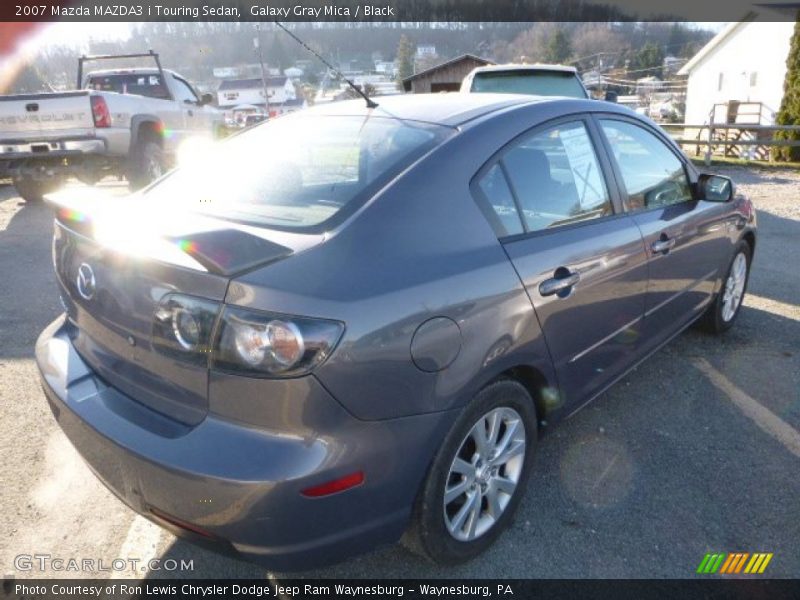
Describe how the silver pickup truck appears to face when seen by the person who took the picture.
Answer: facing away from the viewer and to the right of the viewer

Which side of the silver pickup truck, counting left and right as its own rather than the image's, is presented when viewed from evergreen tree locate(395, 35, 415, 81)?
front

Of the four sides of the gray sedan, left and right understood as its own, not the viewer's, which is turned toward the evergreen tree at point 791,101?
front

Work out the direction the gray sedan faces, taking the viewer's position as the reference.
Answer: facing away from the viewer and to the right of the viewer

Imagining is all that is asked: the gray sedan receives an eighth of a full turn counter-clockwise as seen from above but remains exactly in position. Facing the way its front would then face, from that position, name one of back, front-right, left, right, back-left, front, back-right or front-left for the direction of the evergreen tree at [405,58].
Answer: front

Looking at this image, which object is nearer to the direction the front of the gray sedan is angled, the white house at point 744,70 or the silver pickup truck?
the white house

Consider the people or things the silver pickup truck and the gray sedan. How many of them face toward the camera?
0

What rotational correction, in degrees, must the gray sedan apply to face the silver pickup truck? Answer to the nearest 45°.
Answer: approximately 90° to its left

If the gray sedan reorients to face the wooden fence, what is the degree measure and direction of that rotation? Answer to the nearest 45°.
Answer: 0° — it already faces it
